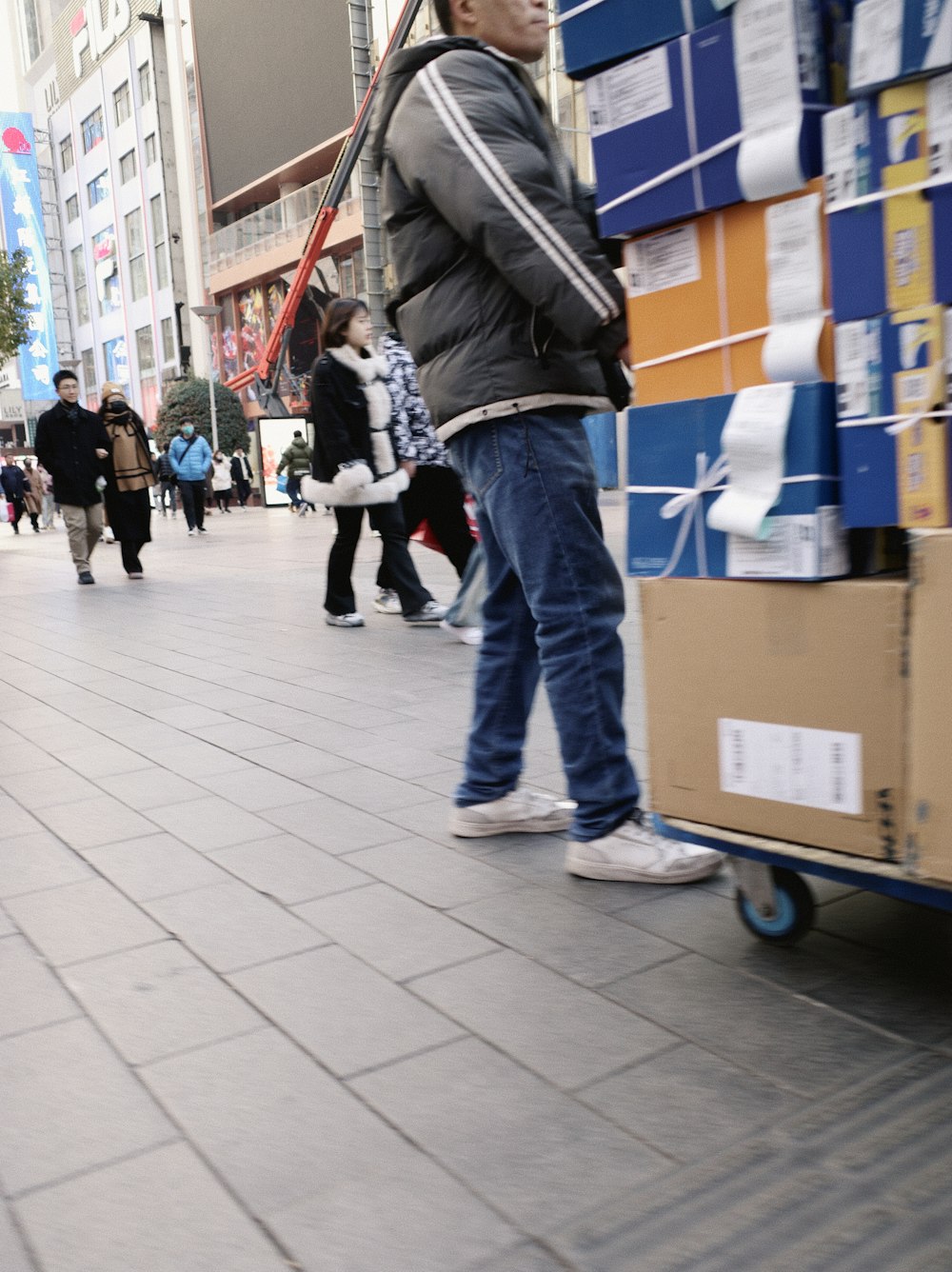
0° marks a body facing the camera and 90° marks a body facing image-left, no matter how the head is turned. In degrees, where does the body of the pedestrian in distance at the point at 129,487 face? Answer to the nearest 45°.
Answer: approximately 0°

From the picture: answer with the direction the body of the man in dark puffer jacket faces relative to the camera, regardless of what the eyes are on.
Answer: to the viewer's right

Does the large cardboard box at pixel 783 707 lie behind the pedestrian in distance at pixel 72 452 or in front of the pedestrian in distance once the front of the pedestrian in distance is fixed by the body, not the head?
in front

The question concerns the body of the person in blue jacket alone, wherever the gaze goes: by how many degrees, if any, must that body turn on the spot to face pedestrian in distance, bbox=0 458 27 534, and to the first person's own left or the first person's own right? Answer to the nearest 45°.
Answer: approximately 135° to the first person's own right

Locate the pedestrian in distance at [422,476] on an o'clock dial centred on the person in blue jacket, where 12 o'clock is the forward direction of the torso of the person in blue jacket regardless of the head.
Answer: The pedestrian in distance is roughly at 12 o'clock from the person in blue jacket.

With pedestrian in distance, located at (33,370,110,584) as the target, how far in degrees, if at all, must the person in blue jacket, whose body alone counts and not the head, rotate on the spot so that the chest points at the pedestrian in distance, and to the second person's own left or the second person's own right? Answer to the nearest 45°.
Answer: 0° — they already face them

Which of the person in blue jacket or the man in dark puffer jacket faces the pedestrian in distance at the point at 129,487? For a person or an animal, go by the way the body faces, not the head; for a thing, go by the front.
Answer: the person in blue jacket

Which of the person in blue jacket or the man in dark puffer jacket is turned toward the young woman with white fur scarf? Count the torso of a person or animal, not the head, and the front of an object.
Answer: the person in blue jacket

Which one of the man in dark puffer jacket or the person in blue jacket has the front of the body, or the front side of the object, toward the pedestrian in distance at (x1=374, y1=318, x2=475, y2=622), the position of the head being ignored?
the person in blue jacket

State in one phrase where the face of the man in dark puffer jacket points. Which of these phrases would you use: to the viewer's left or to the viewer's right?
to the viewer's right

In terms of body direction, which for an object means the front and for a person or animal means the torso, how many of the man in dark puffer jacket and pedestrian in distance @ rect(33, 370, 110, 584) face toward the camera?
1

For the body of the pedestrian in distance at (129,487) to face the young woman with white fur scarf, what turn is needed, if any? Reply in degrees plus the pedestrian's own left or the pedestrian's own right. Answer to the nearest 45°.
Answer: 0° — they already face them

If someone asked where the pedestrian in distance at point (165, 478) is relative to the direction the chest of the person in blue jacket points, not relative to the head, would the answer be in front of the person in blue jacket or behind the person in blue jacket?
behind
